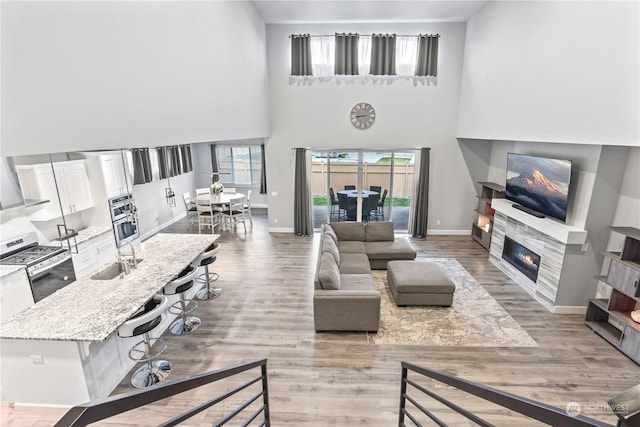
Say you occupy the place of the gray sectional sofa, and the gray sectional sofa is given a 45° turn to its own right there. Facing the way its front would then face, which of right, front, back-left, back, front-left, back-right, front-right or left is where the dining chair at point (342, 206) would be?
back-left

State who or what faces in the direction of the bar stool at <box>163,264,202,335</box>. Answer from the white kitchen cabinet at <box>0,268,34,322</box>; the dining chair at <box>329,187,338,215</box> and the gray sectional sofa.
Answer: the white kitchen cabinet

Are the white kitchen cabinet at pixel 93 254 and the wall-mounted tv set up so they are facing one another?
yes

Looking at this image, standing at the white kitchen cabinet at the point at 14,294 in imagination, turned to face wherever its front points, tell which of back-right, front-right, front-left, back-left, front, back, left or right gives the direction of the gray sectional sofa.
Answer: front

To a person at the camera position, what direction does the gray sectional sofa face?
facing to the right of the viewer

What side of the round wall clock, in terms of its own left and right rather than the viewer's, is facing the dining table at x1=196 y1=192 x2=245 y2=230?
right

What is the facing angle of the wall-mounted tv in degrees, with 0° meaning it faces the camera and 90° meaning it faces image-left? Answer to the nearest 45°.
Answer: approximately 45°

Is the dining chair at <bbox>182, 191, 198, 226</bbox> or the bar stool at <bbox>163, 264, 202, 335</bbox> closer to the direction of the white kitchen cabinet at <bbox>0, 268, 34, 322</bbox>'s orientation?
the bar stool

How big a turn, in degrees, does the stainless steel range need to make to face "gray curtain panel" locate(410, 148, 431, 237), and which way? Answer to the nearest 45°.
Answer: approximately 45° to its left

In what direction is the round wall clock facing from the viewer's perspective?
toward the camera

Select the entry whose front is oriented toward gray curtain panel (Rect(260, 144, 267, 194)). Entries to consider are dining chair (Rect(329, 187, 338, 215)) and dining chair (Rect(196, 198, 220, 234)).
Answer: dining chair (Rect(196, 198, 220, 234))

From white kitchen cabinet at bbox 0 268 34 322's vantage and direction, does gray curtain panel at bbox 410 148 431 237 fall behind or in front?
in front

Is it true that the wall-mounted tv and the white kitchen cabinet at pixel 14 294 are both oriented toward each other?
yes

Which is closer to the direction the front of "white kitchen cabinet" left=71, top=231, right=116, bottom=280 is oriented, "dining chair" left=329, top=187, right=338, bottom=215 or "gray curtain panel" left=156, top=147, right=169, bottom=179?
the dining chair

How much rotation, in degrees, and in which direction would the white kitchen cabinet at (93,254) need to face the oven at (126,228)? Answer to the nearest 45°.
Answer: approximately 90° to its left

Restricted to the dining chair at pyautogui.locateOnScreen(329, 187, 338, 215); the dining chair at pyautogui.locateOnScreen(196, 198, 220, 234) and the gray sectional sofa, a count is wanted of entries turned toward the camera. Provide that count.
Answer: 0

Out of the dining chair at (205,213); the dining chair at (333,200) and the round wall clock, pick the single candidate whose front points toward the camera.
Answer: the round wall clock

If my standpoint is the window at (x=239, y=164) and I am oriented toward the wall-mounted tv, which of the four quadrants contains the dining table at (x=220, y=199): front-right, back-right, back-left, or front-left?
front-right

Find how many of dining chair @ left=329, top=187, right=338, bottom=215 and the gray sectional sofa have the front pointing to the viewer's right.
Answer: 2

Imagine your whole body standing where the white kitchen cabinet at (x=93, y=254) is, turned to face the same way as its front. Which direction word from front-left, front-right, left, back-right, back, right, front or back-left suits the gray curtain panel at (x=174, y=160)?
left

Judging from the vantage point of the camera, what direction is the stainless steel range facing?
facing the viewer and to the right of the viewer
